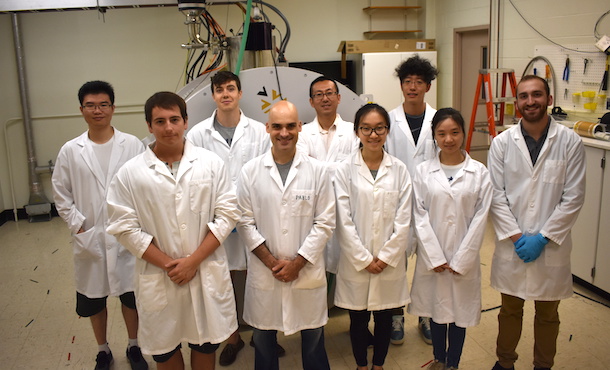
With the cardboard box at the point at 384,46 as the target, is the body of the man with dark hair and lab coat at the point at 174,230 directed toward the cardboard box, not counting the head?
no

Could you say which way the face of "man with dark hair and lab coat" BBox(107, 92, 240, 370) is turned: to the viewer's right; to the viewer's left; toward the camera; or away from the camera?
toward the camera

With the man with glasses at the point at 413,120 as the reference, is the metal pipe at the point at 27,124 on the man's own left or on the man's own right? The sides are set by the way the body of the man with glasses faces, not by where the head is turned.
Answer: on the man's own right

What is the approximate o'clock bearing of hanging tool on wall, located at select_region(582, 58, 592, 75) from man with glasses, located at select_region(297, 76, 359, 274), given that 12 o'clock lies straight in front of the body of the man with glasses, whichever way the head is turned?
The hanging tool on wall is roughly at 8 o'clock from the man with glasses.

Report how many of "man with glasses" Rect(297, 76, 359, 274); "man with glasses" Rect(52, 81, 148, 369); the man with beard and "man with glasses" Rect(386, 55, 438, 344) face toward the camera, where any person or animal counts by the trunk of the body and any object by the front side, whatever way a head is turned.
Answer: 4

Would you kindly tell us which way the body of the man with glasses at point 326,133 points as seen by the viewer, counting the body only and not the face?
toward the camera

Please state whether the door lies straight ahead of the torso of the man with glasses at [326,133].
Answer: no

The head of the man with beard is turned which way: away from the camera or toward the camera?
toward the camera

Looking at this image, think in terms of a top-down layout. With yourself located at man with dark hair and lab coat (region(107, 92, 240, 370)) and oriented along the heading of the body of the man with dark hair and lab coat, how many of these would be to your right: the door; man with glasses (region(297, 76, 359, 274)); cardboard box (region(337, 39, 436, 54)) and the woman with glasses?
0

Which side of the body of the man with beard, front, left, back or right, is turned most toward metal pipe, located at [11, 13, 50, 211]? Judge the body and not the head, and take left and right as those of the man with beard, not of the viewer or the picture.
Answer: right

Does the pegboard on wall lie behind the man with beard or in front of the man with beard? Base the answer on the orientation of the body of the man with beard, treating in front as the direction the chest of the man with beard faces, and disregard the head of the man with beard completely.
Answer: behind

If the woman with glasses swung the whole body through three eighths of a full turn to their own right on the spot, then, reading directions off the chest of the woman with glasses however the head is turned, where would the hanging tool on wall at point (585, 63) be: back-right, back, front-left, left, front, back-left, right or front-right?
right

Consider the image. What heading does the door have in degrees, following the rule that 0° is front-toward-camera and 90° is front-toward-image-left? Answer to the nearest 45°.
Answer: approximately 45°

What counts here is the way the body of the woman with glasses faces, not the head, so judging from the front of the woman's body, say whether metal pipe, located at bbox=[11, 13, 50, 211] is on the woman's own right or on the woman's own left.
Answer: on the woman's own right

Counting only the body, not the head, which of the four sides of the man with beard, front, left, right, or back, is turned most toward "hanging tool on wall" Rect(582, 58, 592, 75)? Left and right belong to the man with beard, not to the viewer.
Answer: back

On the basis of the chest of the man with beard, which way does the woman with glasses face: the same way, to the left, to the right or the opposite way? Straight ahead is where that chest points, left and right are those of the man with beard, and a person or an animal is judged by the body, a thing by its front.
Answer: the same way

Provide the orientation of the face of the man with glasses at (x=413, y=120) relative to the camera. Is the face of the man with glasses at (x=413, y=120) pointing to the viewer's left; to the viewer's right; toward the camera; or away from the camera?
toward the camera

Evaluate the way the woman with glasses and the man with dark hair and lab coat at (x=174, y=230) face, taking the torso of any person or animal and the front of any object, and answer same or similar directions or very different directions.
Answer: same or similar directions

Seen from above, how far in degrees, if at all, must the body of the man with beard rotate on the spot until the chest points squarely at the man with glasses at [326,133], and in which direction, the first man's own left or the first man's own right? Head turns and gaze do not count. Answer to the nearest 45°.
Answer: approximately 90° to the first man's own right

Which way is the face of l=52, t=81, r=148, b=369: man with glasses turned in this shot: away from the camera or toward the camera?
toward the camera

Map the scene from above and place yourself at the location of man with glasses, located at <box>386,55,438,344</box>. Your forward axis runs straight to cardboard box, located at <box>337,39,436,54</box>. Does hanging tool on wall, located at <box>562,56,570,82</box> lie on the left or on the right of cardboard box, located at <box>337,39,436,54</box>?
right

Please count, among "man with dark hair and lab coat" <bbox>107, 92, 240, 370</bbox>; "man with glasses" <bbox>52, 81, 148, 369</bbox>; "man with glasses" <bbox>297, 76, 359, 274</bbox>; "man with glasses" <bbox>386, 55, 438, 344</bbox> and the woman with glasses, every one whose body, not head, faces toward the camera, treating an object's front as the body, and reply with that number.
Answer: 5
